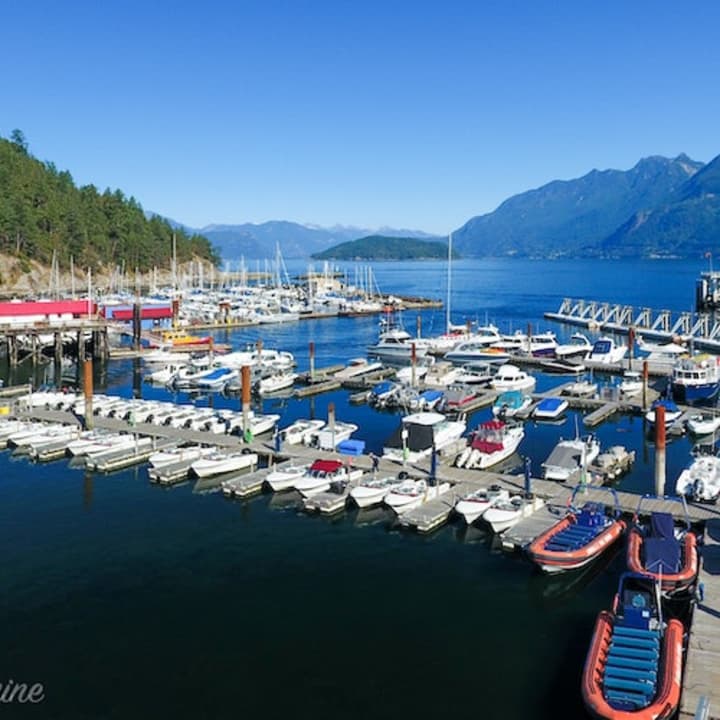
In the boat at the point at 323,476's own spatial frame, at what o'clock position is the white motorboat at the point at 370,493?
The white motorboat is roughly at 9 o'clock from the boat.

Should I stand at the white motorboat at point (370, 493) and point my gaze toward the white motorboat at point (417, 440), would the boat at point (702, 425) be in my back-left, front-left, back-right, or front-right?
front-right

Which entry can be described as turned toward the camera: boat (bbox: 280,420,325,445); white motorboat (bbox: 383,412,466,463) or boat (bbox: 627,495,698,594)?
boat (bbox: 627,495,698,594)

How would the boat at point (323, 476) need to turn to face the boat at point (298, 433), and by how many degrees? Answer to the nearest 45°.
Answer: approximately 135° to its right

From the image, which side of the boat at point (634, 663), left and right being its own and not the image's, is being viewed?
front

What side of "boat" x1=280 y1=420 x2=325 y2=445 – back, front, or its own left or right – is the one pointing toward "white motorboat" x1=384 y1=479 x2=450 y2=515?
right

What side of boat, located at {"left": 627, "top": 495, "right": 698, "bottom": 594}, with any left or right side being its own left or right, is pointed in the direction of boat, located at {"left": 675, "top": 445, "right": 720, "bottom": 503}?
back

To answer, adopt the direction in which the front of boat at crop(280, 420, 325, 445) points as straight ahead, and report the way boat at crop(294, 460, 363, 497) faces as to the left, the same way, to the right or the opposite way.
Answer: the opposite way

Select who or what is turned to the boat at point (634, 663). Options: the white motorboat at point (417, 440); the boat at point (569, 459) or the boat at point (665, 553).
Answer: the boat at point (665, 553)

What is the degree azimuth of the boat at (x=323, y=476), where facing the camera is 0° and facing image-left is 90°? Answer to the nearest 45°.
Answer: approximately 45°
